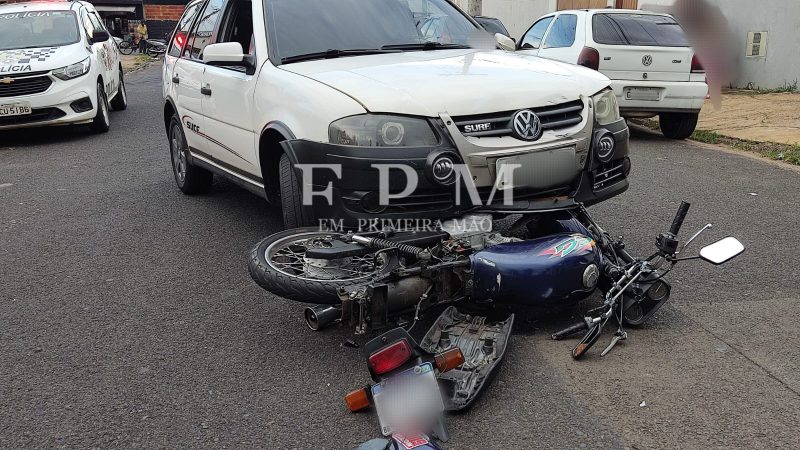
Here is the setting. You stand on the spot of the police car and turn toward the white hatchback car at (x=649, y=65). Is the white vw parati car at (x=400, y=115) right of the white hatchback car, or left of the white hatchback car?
right

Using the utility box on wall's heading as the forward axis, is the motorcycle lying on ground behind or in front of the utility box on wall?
in front

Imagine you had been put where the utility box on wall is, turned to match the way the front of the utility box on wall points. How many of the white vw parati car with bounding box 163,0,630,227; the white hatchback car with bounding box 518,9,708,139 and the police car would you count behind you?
0

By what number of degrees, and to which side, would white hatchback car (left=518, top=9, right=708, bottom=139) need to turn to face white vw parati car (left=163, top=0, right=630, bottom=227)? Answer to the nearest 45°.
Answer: approximately 135° to its left

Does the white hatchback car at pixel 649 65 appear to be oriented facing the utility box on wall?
no

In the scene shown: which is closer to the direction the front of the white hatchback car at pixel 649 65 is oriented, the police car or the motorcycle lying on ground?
the police car

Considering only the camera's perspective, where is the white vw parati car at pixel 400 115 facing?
facing the viewer and to the right of the viewer

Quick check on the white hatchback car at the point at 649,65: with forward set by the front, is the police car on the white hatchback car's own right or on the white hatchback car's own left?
on the white hatchback car's own left

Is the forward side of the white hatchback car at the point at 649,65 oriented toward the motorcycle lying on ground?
no

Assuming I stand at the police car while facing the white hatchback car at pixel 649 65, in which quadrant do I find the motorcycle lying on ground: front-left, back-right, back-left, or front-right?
front-right

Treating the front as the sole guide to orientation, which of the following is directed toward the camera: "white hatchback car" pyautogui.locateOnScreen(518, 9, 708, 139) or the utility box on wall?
the utility box on wall

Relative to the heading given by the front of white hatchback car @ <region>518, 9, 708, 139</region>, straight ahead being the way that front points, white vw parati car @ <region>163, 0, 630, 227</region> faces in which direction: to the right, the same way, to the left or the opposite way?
the opposite way

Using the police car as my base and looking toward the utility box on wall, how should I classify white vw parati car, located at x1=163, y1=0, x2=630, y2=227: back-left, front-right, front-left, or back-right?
front-right

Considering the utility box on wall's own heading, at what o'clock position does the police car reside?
The police car is roughly at 2 o'clock from the utility box on wall.

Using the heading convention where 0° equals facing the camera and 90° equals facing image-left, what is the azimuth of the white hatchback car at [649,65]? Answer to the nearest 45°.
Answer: approximately 135°

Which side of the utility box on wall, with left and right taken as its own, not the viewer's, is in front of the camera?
front

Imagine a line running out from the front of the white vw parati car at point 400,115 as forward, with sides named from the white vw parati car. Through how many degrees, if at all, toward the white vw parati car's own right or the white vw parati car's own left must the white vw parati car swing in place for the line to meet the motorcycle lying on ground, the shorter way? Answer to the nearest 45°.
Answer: approximately 45° to the white vw parati car's own right
